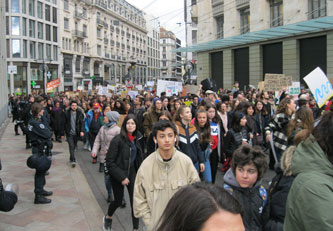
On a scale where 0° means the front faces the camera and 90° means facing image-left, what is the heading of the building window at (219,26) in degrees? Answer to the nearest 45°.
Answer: approximately 45°

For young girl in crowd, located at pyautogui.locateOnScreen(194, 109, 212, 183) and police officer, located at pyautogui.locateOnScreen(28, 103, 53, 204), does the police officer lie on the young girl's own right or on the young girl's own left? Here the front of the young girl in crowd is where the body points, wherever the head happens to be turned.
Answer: on the young girl's own right

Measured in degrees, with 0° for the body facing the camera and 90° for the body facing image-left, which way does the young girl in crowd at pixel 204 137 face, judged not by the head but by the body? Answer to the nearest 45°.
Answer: approximately 0°

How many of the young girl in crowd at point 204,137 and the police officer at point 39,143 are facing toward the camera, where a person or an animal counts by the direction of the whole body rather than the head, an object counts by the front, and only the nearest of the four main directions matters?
1

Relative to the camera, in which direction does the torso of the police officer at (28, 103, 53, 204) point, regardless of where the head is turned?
to the viewer's right
